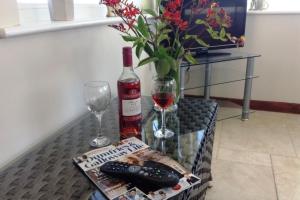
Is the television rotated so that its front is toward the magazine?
yes

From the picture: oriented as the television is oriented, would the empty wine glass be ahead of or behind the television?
ahead

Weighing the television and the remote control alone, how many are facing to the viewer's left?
1

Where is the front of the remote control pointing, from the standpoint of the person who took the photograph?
facing to the left of the viewer

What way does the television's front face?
toward the camera

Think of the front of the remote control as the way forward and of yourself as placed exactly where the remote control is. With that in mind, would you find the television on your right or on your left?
on your right

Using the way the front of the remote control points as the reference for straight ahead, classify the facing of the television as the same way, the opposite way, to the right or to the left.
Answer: to the left

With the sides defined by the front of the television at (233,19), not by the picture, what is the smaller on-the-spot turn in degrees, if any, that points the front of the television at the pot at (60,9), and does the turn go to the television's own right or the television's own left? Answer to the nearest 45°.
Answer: approximately 45° to the television's own right

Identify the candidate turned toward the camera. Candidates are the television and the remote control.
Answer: the television

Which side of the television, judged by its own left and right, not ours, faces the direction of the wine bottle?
front
